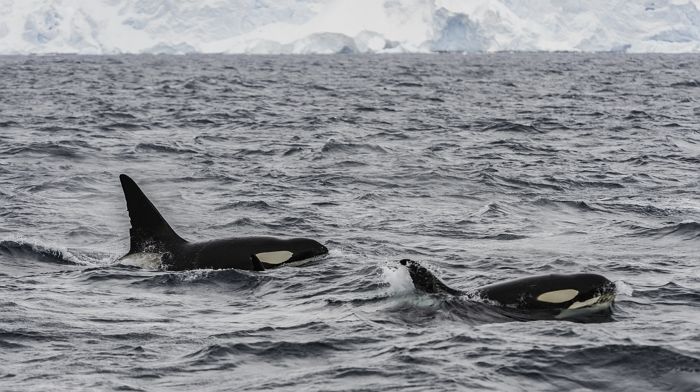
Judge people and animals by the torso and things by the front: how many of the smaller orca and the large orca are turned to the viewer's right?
2

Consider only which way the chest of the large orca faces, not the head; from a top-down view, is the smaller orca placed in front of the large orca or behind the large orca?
in front

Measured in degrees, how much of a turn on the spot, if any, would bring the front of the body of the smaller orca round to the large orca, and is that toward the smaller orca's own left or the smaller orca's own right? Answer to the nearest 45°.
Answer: approximately 135° to the smaller orca's own left

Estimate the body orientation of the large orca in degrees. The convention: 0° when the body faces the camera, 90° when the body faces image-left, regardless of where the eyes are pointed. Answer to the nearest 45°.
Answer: approximately 270°

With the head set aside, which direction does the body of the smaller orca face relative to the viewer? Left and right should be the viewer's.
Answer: facing to the right of the viewer
